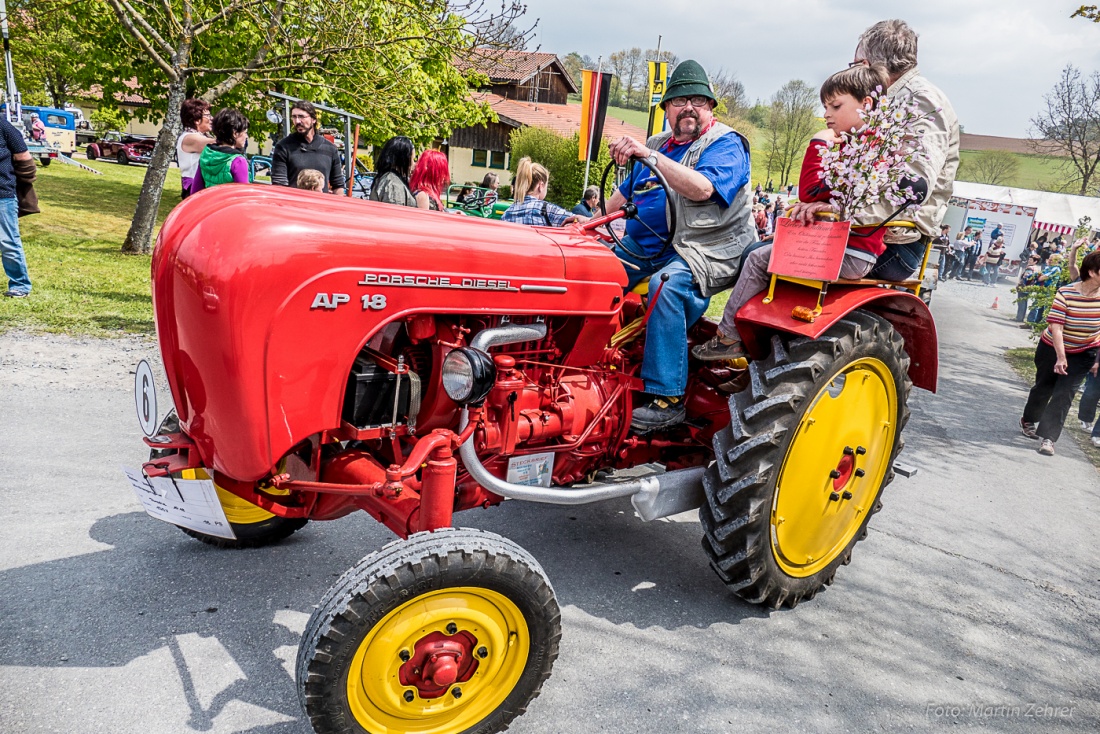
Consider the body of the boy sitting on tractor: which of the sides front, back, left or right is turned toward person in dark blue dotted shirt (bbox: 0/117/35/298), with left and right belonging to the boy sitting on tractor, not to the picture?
front

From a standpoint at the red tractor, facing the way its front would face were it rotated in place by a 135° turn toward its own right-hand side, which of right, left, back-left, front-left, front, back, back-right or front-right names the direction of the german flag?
front

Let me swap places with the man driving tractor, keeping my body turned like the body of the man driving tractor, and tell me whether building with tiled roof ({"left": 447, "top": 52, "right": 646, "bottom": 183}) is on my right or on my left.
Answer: on my right

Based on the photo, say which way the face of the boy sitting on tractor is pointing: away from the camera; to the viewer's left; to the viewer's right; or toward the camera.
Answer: to the viewer's left

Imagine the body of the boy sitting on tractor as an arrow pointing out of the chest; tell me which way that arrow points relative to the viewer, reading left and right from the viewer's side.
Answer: facing to the left of the viewer

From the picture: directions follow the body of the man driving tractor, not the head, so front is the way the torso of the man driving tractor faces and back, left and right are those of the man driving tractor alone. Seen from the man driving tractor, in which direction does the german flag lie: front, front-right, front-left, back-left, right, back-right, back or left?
back-right

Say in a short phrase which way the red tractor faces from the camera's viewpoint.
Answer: facing the viewer and to the left of the viewer

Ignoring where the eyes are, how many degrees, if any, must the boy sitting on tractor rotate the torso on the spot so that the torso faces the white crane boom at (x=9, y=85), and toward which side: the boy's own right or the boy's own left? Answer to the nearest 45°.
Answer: approximately 45° to the boy's own right

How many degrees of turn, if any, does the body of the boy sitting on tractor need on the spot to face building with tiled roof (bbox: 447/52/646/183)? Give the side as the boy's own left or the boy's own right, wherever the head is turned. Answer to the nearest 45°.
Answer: approximately 45° to the boy's own right

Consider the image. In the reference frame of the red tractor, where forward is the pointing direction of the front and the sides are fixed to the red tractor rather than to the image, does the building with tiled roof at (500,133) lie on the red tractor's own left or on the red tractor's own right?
on the red tractor's own right

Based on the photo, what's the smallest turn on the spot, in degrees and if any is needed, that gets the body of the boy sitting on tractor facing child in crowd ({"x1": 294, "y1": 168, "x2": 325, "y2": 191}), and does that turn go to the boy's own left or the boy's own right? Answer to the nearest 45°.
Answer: approximately 45° to the boy's own right

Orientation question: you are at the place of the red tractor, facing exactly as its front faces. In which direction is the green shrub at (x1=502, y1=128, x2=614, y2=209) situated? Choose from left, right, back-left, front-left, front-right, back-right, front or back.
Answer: back-right

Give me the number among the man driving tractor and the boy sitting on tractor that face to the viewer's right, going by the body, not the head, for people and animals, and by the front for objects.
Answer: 0

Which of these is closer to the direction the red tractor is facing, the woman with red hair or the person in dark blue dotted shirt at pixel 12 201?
the person in dark blue dotted shirt
